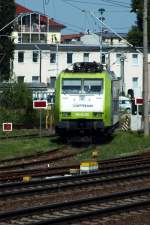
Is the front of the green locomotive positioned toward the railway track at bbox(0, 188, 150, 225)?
yes

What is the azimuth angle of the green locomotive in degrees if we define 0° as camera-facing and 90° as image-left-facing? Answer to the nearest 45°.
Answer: approximately 0°

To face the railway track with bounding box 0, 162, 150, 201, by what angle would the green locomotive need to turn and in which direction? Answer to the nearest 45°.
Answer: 0° — it already faces it
